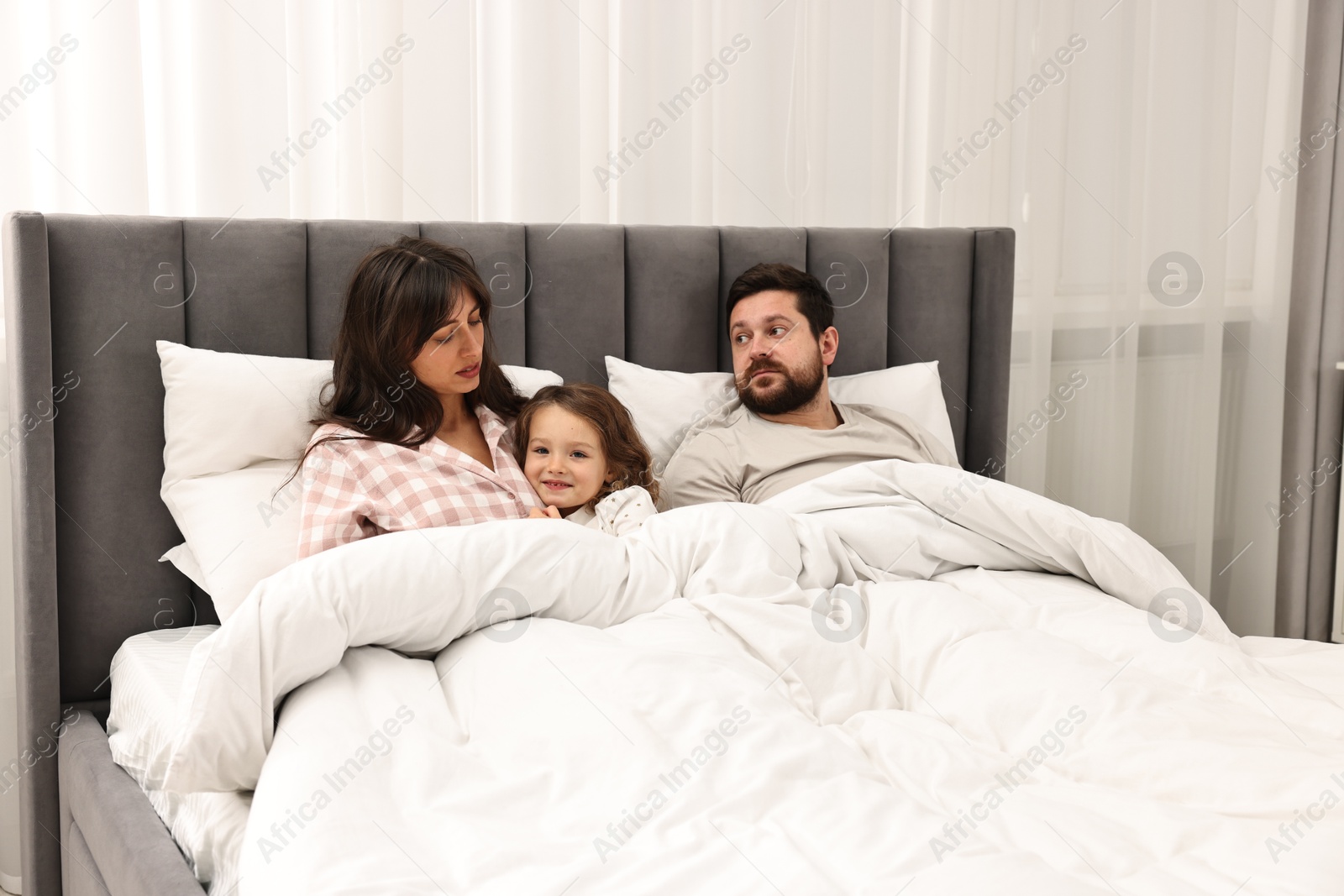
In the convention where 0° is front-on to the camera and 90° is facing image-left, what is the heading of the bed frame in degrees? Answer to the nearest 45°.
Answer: approximately 315°

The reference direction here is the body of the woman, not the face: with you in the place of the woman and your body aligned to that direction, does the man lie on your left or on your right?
on your left

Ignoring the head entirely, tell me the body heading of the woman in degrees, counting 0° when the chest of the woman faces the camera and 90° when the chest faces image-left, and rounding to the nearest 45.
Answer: approximately 315°

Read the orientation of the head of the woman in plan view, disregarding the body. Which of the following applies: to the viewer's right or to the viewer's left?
to the viewer's right
